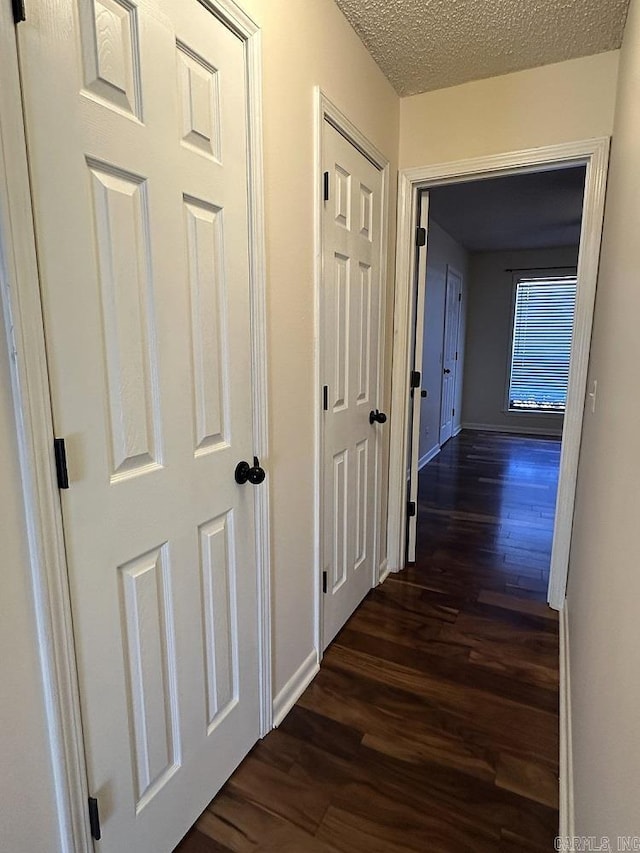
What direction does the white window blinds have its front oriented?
toward the camera

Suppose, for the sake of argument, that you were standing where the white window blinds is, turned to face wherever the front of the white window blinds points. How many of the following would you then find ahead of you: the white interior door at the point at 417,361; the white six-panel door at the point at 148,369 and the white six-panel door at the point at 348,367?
3

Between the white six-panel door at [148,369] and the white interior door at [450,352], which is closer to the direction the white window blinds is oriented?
the white six-panel door

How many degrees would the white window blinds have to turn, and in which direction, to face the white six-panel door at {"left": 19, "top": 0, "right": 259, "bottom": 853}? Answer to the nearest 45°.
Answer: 0° — it already faces it

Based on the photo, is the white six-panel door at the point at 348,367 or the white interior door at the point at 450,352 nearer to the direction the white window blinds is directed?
the white six-panel door

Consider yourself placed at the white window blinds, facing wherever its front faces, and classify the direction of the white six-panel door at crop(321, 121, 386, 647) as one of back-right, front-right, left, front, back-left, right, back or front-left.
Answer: front

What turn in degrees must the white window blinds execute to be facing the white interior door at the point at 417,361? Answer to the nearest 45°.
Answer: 0° — it already faces it
